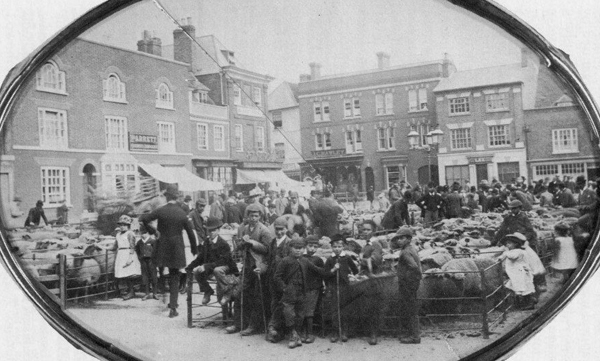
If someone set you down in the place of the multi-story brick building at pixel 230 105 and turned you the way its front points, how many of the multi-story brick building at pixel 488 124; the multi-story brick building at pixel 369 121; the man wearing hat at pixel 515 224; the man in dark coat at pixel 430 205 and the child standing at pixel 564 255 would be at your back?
0

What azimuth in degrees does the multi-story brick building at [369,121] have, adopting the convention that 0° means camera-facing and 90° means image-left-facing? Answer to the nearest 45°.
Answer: approximately 45°

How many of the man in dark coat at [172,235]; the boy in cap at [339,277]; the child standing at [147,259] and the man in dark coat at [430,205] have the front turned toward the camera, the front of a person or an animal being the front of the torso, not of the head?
3

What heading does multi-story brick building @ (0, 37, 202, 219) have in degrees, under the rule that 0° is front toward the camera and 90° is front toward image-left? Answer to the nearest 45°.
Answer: approximately 315°

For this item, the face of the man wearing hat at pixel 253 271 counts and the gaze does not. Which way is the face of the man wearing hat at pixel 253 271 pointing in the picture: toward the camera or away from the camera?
toward the camera

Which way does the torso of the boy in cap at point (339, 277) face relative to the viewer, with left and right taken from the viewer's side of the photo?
facing the viewer

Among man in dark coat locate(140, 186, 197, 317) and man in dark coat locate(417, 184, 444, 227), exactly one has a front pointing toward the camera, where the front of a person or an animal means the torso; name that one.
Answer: man in dark coat locate(417, 184, 444, 227)

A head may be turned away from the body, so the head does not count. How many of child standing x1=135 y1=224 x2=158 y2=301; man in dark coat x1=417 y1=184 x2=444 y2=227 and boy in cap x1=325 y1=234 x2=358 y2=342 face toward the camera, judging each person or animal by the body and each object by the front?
3

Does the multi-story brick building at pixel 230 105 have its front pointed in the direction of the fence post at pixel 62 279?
no
